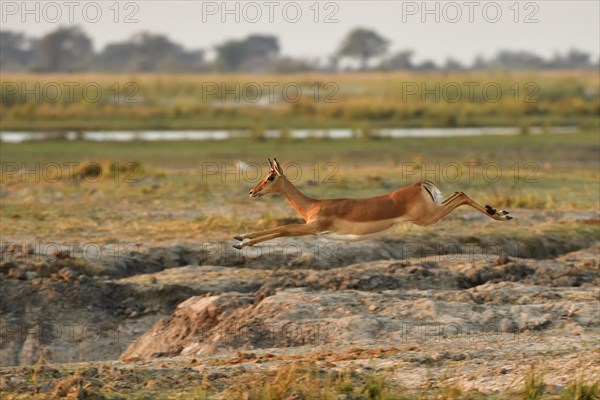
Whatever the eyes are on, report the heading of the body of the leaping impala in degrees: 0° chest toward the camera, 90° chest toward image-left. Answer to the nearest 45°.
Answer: approximately 90°
